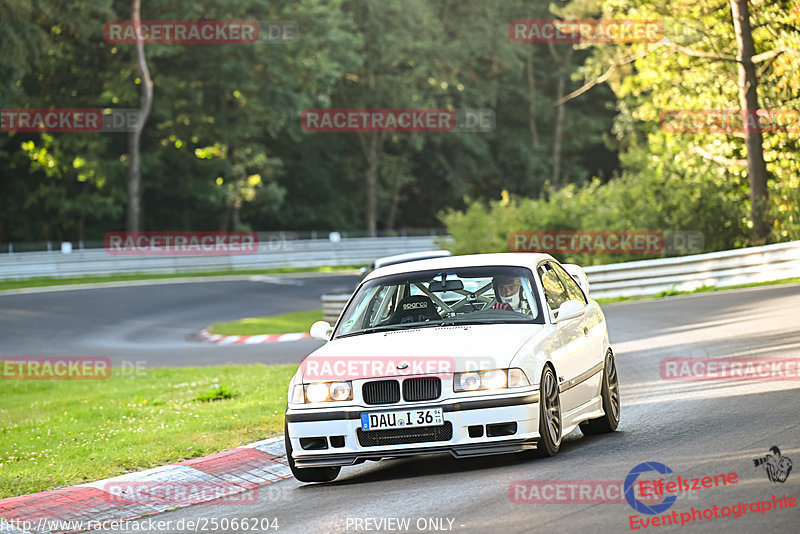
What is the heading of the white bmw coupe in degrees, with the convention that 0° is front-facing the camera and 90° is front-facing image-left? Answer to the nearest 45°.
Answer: approximately 45°

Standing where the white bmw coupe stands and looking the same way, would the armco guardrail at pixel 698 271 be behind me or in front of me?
behind

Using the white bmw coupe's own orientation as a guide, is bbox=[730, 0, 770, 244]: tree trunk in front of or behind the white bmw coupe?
behind

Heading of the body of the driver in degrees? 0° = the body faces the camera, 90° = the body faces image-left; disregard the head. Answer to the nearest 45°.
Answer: approximately 45°

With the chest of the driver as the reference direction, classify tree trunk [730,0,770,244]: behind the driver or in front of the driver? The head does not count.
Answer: behind

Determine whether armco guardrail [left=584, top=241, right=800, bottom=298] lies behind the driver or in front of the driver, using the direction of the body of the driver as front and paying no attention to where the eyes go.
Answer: behind
